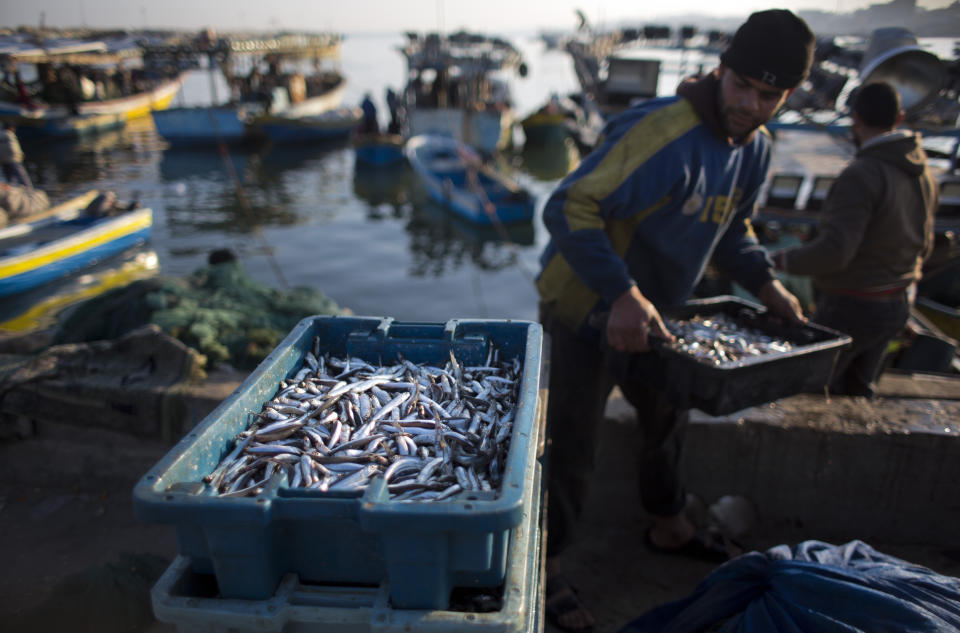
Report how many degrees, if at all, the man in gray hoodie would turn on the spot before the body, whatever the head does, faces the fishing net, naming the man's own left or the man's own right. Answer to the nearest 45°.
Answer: approximately 45° to the man's own left

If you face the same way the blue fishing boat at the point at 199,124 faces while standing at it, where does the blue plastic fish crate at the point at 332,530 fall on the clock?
The blue plastic fish crate is roughly at 9 o'clock from the blue fishing boat.

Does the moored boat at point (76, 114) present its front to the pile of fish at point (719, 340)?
no

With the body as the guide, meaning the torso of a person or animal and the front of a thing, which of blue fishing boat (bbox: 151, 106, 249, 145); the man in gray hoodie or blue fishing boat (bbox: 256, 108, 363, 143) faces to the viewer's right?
blue fishing boat (bbox: 256, 108, 363, 143)

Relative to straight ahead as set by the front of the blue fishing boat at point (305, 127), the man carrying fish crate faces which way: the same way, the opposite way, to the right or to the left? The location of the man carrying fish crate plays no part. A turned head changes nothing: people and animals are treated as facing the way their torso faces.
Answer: to the right

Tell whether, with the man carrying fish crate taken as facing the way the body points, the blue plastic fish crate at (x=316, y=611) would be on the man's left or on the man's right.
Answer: on the man's right

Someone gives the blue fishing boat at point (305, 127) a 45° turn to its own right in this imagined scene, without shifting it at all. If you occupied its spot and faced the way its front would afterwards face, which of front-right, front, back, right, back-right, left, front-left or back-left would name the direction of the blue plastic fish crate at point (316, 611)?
front-right

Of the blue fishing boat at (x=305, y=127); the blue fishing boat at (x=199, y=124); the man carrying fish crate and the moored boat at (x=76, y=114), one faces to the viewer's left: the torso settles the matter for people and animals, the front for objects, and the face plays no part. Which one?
the blue fishing boat at (x=199, y=124)

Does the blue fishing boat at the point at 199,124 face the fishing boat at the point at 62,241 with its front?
no

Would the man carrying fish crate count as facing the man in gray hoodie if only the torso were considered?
no

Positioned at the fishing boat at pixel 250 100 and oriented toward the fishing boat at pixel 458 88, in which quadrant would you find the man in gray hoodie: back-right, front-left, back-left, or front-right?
front-right

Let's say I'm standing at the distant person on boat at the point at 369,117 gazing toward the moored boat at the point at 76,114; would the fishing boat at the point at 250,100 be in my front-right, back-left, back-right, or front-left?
front-right

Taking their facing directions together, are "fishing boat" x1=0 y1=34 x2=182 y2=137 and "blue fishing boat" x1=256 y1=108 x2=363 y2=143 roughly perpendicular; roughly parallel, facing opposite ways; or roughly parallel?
roughly parallel

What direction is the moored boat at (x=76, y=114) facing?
to the viewer's right

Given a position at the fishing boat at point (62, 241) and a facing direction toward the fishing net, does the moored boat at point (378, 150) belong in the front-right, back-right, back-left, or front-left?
back-left
